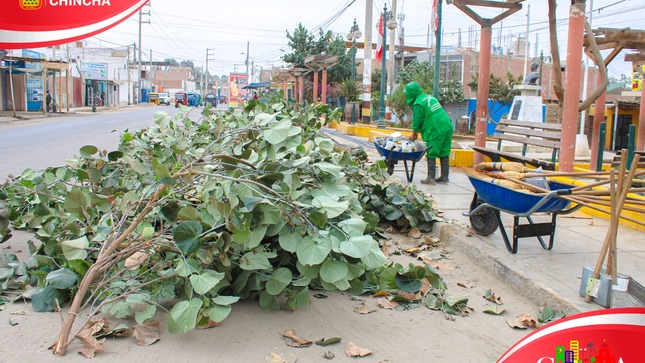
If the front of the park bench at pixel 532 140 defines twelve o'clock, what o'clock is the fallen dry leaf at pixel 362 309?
The fallen dry leaf is roughly at 11 o'clock from the park bench.

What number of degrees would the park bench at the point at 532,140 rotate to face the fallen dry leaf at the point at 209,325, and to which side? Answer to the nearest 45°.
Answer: approximately 45° to its left

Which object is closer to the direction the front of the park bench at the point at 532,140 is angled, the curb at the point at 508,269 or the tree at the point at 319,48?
the curb

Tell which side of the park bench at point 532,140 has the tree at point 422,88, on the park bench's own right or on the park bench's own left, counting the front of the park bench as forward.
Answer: on the park bench's own right

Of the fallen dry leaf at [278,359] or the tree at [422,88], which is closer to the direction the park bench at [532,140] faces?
the fallen dry leaf

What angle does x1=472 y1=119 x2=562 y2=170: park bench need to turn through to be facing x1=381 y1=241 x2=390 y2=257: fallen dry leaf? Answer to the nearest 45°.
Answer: approximately 45° to its left

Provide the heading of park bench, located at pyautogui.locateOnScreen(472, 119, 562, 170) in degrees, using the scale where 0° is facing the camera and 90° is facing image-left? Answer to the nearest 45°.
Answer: approximately 45°

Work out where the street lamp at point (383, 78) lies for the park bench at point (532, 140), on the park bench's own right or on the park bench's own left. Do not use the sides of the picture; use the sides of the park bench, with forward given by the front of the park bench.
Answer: on the park bench's own right

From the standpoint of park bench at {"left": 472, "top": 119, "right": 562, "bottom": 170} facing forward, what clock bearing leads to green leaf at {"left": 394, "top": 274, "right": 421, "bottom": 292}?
The green leaf is roughly at 11 o'clock from the park bench.

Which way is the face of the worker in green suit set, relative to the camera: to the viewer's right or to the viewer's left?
to the viewer's left

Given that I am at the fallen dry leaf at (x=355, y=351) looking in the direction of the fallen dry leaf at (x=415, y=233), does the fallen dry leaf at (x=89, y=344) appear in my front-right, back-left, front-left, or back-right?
back-left

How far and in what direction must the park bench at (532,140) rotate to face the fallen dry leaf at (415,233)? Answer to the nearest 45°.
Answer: approximately 45° to its left

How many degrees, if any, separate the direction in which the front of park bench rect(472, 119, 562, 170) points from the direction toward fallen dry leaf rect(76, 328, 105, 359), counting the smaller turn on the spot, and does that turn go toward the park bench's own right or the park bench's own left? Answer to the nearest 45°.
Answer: approximately 45° to the park bench's own left
